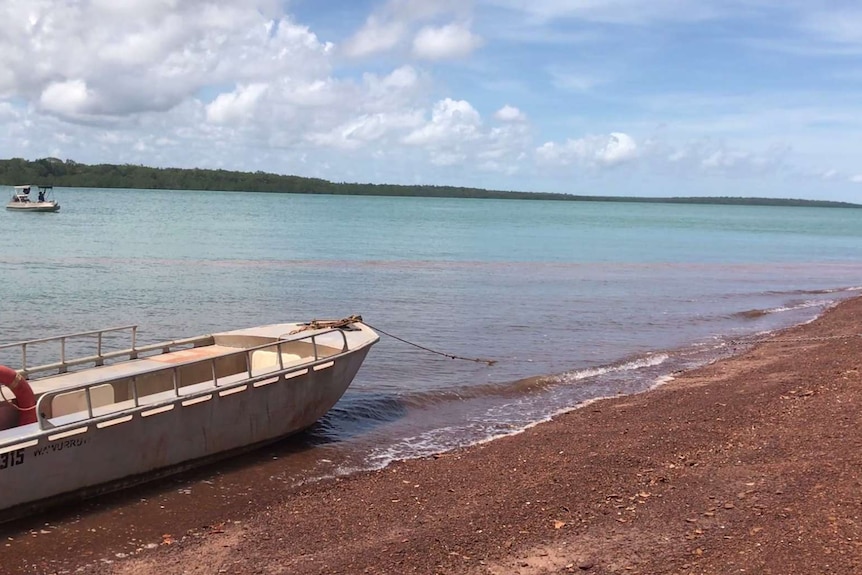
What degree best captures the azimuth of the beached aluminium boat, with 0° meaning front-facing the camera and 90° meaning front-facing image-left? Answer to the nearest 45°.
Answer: approximately 225°
